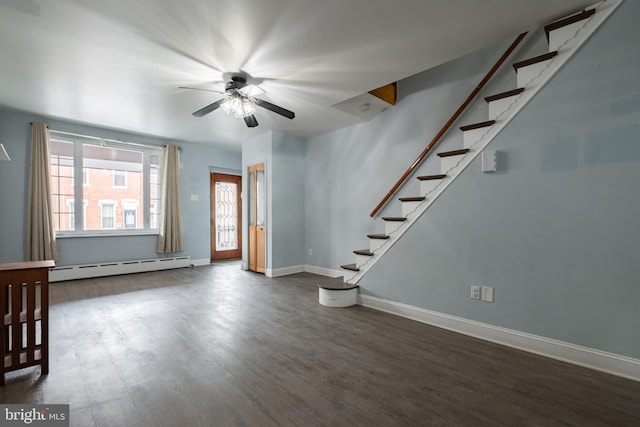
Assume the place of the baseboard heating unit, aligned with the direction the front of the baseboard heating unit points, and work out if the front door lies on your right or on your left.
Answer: on your left

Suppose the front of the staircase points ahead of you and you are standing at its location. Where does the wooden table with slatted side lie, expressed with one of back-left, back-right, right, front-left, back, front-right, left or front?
left

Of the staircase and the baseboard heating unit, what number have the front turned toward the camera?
1

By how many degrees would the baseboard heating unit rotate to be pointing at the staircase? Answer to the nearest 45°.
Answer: approximately 45° to its left

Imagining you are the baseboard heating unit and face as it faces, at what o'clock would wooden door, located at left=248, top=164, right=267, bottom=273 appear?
The wooden door is roughly at 10 o'clock from the baseboard heating unit.

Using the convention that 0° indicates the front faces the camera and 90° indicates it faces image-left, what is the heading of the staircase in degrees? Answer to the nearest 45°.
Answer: approximately 135°

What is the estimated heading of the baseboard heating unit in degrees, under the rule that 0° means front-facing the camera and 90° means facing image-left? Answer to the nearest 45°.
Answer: approximately 0°
